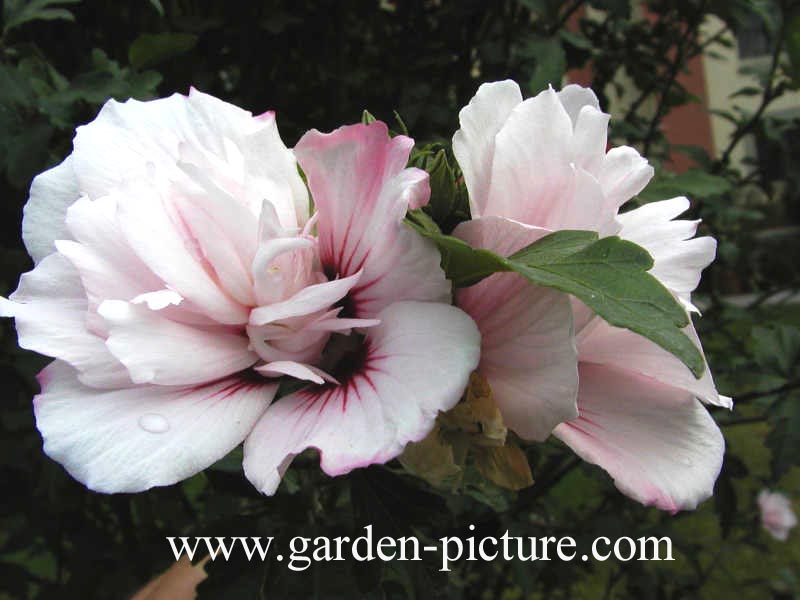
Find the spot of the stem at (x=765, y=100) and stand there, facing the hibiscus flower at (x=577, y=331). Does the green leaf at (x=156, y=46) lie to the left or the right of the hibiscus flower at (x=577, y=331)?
right

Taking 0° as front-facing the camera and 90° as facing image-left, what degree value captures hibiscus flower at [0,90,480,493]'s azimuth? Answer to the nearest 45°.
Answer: approximately 0°

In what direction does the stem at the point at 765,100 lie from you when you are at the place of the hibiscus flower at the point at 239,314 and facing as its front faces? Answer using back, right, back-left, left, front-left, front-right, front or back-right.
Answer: back-left

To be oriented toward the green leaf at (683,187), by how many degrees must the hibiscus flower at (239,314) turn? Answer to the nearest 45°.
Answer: approximately 135° to its left

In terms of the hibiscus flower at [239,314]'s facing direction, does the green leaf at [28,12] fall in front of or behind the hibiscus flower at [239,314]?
behind

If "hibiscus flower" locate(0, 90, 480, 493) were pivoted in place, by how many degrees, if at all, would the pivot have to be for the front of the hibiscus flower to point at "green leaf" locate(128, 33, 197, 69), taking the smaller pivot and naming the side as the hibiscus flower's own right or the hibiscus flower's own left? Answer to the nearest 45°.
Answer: approximately 180°
